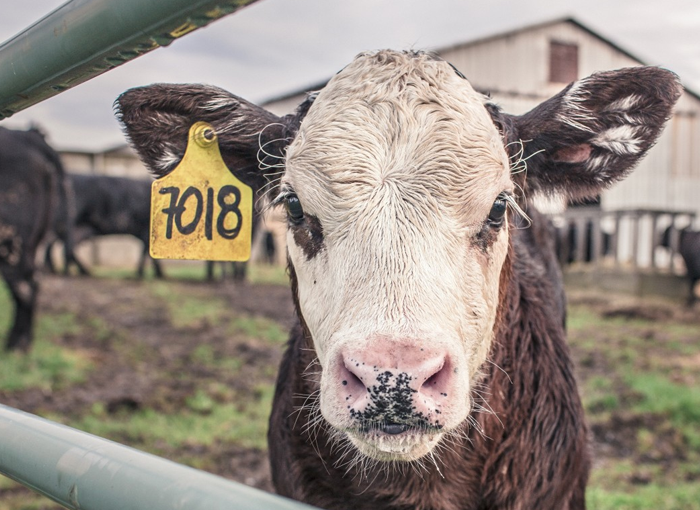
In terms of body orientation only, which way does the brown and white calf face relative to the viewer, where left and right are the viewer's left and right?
facing the viewer

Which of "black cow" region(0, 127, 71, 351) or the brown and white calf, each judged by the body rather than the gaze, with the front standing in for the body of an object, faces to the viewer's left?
the black cow

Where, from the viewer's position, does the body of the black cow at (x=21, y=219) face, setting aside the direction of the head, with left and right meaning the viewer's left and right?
facing to the left of the viewer

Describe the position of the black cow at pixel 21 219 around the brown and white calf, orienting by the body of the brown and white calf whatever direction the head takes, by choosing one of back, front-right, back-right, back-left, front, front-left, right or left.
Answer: back-right

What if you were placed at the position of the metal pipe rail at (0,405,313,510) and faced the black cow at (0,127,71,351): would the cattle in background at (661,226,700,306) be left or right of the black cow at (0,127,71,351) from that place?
right
